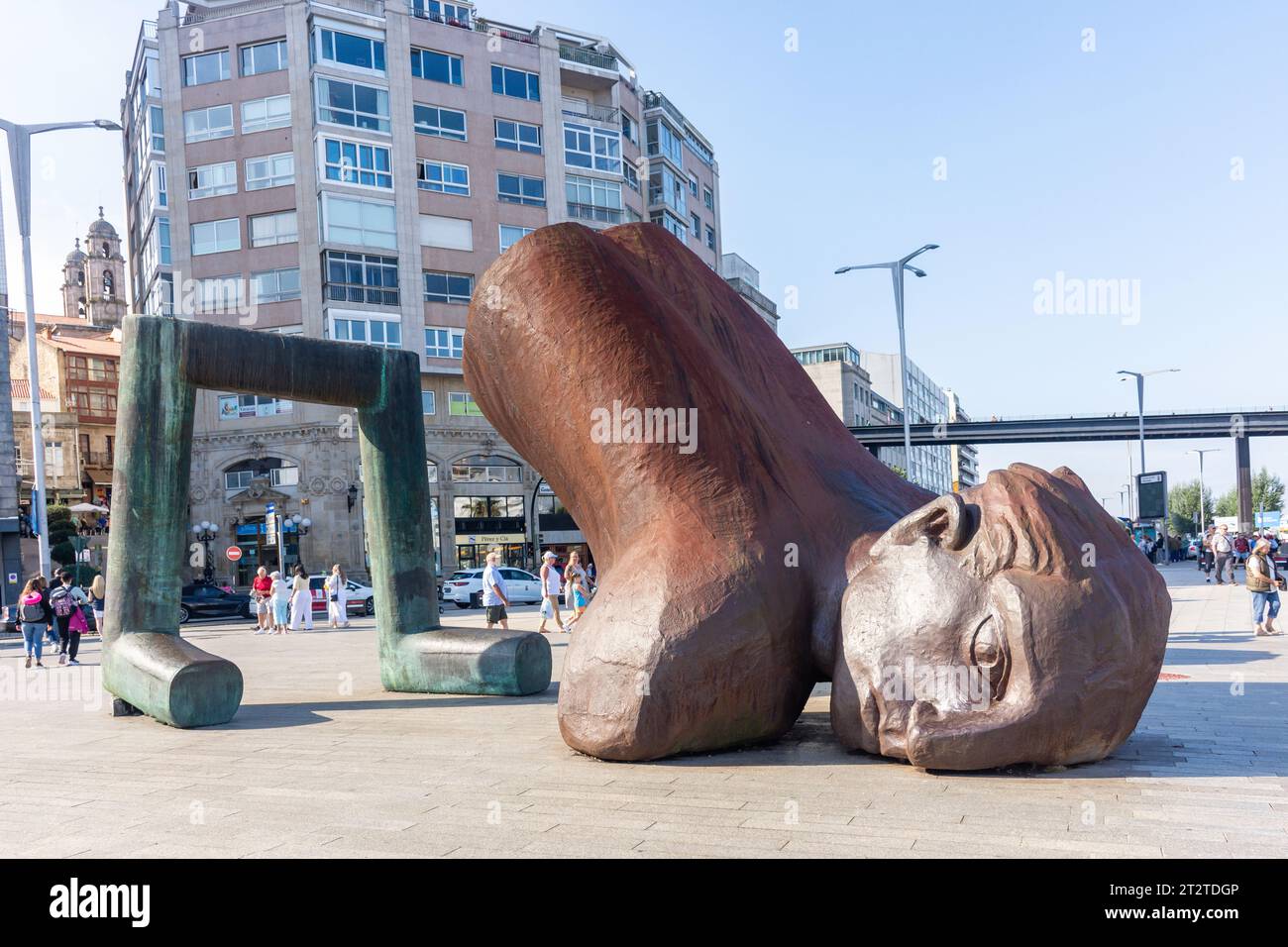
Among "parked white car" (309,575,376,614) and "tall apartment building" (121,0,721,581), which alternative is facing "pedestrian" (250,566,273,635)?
the tall apartment building

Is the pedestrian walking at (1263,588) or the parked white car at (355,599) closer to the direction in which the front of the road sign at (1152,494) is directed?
the pedestrian walking

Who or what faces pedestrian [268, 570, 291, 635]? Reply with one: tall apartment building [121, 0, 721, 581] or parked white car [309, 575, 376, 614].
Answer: the tall apartment building

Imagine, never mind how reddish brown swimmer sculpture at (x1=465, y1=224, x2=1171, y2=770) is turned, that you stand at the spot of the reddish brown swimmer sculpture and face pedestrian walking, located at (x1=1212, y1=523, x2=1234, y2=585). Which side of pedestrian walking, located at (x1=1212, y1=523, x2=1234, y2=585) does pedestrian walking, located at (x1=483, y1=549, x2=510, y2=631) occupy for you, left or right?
left
